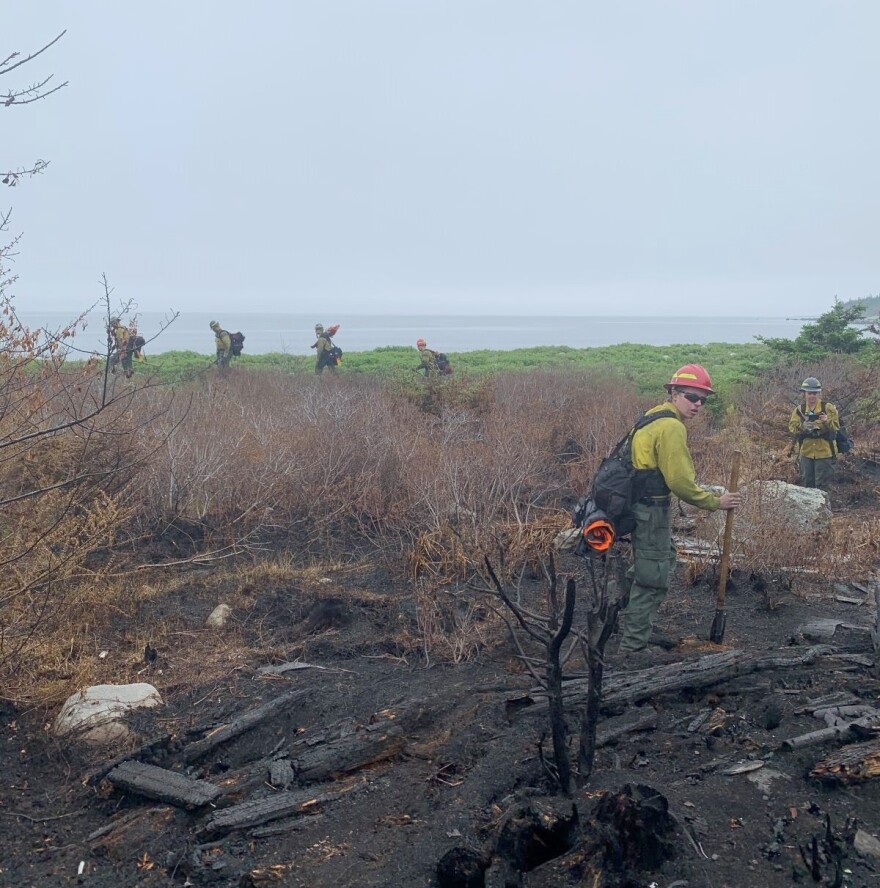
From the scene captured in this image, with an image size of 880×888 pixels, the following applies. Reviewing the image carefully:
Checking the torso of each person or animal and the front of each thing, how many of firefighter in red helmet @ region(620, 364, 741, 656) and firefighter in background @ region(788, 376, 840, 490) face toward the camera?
1

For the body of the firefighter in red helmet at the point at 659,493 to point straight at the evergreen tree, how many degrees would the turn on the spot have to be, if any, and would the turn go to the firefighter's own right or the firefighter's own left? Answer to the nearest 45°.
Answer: approximately 90° to the firefighter's own left

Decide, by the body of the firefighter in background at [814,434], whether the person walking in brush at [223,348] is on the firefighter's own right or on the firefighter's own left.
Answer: on the firefighter's own right

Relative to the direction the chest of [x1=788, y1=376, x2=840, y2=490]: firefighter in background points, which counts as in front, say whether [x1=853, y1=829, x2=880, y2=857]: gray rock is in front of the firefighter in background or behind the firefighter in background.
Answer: in front

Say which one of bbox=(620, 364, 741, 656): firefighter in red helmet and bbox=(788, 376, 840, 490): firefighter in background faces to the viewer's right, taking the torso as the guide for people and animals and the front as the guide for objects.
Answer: the firefighter in red helmet

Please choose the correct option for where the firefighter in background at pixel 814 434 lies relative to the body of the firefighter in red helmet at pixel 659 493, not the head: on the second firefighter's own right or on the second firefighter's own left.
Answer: on the second firefighter's own left

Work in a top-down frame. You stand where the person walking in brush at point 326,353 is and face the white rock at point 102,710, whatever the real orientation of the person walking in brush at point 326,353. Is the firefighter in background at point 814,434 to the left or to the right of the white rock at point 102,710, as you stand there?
left

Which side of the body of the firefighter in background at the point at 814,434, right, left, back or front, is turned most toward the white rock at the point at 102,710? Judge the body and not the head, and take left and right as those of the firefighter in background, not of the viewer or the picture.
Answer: front

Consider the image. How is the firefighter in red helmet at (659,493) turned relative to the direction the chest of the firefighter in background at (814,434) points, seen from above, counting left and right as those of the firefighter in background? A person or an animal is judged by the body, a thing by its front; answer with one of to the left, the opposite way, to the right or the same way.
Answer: to the left

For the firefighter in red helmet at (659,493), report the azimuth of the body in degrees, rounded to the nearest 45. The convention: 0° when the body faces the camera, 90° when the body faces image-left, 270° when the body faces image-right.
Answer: approximately 270°

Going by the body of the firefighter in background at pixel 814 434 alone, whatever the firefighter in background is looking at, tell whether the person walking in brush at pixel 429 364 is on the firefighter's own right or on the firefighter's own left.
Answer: on the firefighter's own right

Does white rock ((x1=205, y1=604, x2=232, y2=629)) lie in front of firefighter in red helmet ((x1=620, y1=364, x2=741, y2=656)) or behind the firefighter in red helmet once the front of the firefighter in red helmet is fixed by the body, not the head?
behind

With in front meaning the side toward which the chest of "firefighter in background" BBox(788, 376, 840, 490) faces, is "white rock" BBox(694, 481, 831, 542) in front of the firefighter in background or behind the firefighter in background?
in front

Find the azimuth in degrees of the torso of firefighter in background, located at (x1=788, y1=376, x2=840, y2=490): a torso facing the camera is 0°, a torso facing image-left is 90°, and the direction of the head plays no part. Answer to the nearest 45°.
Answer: approximately 0°
